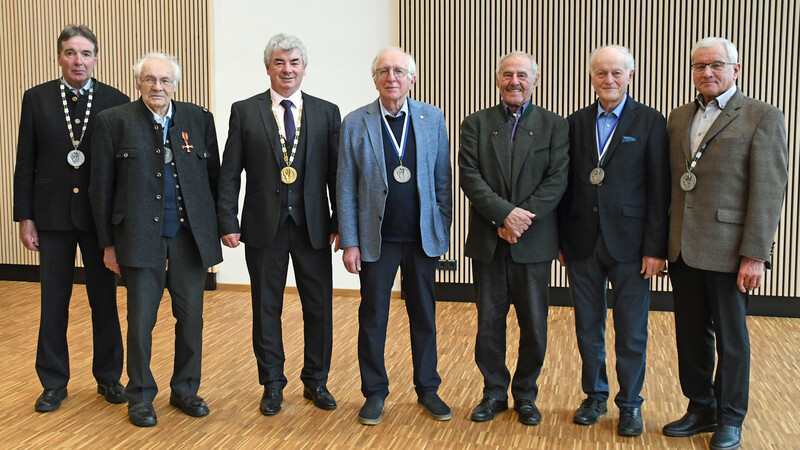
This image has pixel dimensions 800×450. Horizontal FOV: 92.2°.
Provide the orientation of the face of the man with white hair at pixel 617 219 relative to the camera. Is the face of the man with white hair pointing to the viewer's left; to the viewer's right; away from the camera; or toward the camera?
toward the camera

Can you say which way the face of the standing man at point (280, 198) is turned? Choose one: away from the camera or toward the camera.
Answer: toward the camera

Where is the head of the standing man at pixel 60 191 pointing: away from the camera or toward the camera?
toward the camera

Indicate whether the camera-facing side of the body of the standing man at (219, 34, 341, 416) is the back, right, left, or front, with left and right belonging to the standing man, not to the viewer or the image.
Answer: front

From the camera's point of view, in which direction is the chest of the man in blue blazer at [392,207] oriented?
toward the camera

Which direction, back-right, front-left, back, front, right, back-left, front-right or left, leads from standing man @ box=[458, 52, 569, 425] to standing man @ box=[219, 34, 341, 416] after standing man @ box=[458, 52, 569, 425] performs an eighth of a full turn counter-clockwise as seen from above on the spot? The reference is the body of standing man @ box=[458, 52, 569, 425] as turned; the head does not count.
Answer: back-right

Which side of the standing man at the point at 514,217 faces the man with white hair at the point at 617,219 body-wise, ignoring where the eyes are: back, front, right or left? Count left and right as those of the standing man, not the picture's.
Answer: left

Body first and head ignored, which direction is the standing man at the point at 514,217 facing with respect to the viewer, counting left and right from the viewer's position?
facing the viewer

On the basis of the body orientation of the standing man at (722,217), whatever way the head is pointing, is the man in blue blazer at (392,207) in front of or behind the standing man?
in front

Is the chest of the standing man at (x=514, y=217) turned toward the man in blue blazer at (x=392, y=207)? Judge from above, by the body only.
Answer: no

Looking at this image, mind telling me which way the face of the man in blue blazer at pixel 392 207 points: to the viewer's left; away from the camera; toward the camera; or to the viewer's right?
toward the camera

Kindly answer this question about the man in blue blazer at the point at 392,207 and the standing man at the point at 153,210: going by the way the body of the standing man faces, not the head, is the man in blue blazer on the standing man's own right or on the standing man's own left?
on the standing man's own left

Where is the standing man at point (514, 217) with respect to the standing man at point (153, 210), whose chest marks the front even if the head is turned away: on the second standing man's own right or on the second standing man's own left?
on the second standing man's own left

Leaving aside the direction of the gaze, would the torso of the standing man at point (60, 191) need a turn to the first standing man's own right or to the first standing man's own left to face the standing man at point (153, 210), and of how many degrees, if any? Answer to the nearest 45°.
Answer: approximately 45° to the first standing man's own left

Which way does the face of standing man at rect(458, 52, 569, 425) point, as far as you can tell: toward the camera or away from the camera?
toward the camera
